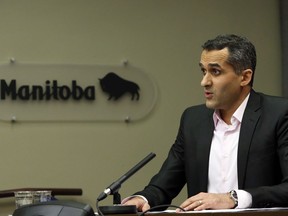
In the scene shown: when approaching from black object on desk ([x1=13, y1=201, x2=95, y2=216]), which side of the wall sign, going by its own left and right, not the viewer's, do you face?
front

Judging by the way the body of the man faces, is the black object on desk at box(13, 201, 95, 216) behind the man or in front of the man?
in front

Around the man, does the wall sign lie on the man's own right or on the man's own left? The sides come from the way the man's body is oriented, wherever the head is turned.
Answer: on the man's own right

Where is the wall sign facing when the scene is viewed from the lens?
facing the viewer

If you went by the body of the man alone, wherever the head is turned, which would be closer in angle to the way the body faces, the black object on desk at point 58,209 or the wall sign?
the black object on desk

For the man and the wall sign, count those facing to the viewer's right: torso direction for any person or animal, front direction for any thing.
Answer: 0

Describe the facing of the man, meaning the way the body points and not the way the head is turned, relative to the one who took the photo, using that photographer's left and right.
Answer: facing the viewer and to the left of the viewer

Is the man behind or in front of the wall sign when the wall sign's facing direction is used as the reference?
in front
